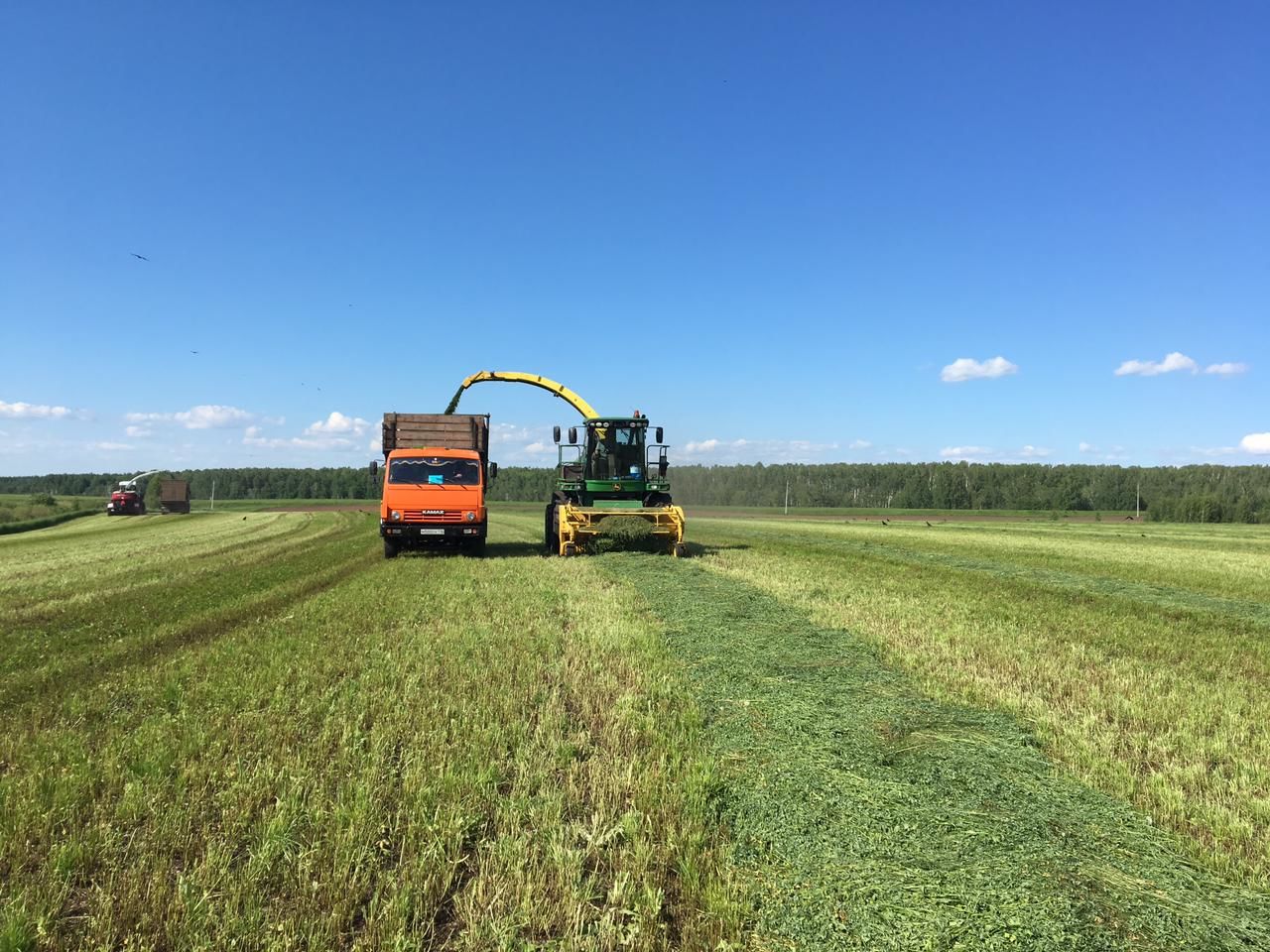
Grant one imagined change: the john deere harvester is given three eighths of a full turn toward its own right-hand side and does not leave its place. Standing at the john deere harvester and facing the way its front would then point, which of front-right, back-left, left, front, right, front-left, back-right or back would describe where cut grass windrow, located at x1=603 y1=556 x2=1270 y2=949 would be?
back-left

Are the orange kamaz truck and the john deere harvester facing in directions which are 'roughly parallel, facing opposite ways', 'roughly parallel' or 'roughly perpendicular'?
roughly parallel

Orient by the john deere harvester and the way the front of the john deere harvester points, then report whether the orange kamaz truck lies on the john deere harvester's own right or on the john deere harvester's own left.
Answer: on the john deere harvester's own right

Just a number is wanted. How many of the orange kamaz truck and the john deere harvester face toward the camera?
2

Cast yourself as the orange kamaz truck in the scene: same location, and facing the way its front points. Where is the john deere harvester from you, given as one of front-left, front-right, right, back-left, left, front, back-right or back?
left

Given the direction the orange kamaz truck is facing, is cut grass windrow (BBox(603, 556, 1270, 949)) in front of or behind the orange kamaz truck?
in front

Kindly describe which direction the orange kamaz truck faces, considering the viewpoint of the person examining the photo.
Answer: facing the viewer
